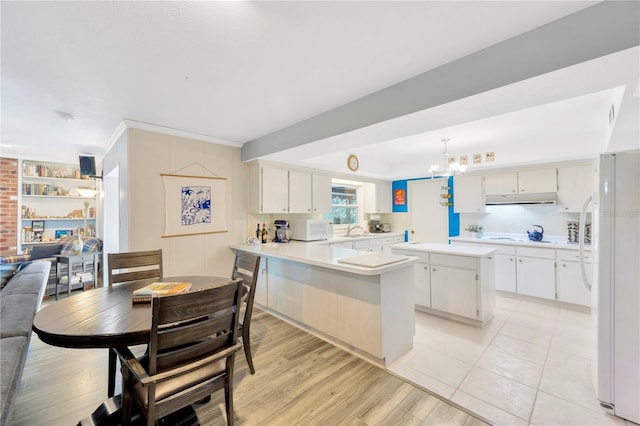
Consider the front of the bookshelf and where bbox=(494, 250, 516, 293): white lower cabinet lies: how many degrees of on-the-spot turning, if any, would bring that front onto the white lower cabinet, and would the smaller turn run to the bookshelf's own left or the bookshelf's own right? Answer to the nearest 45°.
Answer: approximately 45° to the bookshelf's own left

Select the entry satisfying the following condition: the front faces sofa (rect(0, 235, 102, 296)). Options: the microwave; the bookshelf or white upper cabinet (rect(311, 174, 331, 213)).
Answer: the bookshelf

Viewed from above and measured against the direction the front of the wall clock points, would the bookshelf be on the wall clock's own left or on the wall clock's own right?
on the wall clock's own right

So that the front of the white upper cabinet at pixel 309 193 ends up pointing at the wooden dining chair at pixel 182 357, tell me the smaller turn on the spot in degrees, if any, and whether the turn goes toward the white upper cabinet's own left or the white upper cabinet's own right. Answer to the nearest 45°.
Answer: approximately 45° to the white upper cabinet's own right

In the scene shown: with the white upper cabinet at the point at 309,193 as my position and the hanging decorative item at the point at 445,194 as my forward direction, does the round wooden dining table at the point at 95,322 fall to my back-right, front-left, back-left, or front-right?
back-right

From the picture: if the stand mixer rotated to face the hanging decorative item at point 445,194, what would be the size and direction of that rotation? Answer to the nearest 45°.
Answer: approximately 45° to its left
